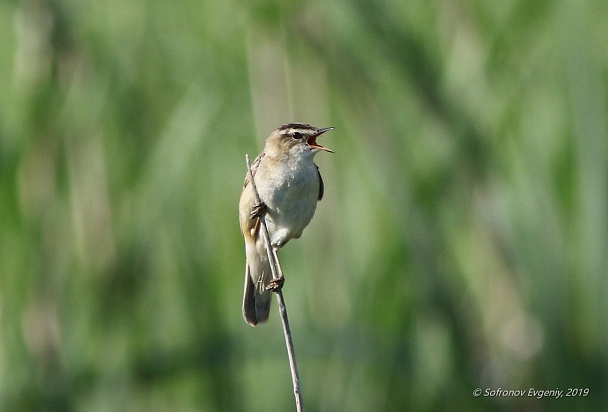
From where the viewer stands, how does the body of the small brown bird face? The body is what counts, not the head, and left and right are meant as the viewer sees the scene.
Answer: facing the viewer and to the right of the viewer
